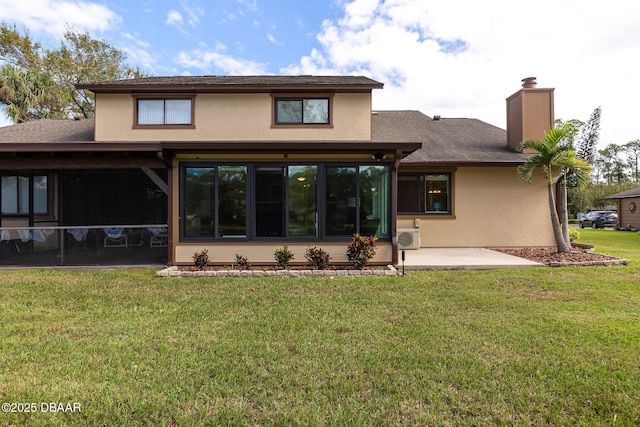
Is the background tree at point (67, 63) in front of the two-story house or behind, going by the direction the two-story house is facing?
in front

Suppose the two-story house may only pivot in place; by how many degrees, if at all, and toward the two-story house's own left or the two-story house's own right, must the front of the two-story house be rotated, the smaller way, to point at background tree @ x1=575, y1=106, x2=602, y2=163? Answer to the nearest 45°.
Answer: approximately 45° to the two-story house's own right

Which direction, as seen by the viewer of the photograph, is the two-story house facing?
facing away from the viewer

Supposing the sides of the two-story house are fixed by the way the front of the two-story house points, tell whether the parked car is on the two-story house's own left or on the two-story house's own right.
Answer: on the two-story house's own right
